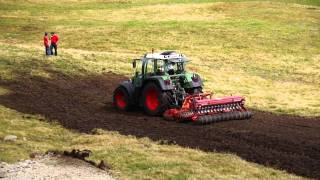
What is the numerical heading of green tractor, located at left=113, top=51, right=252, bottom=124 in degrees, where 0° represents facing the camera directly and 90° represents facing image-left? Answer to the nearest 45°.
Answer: approximately 135°

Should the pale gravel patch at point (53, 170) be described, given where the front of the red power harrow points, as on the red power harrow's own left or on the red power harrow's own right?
on the red power harrow's own left

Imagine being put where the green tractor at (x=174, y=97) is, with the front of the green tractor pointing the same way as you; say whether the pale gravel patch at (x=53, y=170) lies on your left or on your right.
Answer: on your left

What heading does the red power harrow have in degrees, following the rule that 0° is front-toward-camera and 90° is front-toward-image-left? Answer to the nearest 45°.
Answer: approximately 135°
